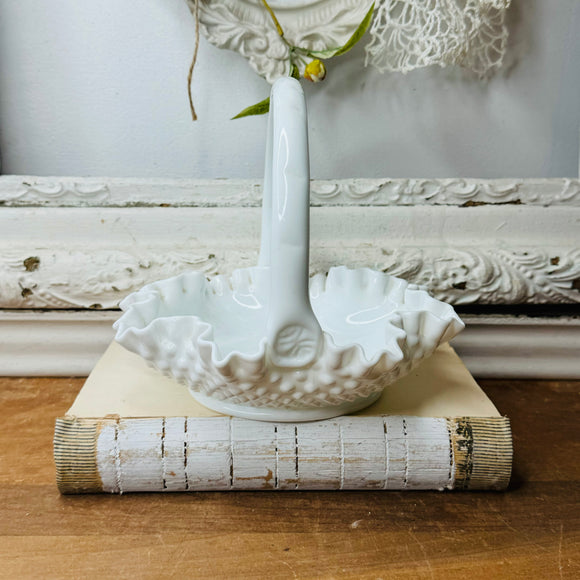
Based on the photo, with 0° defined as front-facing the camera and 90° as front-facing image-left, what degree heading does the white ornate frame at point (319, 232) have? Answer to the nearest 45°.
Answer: approximately 0°
